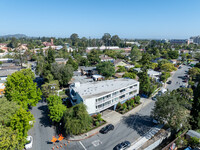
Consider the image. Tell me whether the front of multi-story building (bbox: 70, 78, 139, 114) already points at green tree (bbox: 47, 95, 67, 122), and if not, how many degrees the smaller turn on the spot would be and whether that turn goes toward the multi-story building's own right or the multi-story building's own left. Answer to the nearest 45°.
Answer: approximately 90° to the multi-story building's own right

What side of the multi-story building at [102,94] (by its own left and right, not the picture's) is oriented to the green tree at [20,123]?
right

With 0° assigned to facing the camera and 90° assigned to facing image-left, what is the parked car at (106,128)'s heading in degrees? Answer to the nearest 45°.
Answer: approximately 45°

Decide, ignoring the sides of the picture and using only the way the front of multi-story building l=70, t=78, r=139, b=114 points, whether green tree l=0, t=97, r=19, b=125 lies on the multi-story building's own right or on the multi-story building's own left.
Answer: on the multi-story building's own right

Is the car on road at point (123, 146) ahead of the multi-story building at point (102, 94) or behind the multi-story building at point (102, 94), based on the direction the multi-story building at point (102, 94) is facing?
ahead

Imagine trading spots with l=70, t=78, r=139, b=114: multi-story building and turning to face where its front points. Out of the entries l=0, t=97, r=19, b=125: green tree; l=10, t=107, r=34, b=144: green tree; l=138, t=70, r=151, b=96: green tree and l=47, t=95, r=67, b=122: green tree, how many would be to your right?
3

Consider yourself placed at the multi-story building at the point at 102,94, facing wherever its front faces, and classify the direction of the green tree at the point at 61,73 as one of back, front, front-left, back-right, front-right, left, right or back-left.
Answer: back

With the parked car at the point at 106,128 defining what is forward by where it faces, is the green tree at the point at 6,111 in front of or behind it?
in front

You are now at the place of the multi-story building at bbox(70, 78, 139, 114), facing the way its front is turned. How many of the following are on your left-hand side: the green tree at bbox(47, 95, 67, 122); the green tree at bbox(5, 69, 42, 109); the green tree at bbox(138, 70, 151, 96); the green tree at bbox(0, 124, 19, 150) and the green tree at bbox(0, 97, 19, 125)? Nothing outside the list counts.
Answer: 1

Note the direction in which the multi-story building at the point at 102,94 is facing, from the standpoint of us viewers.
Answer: facing the viewer and to the right of the viewer
